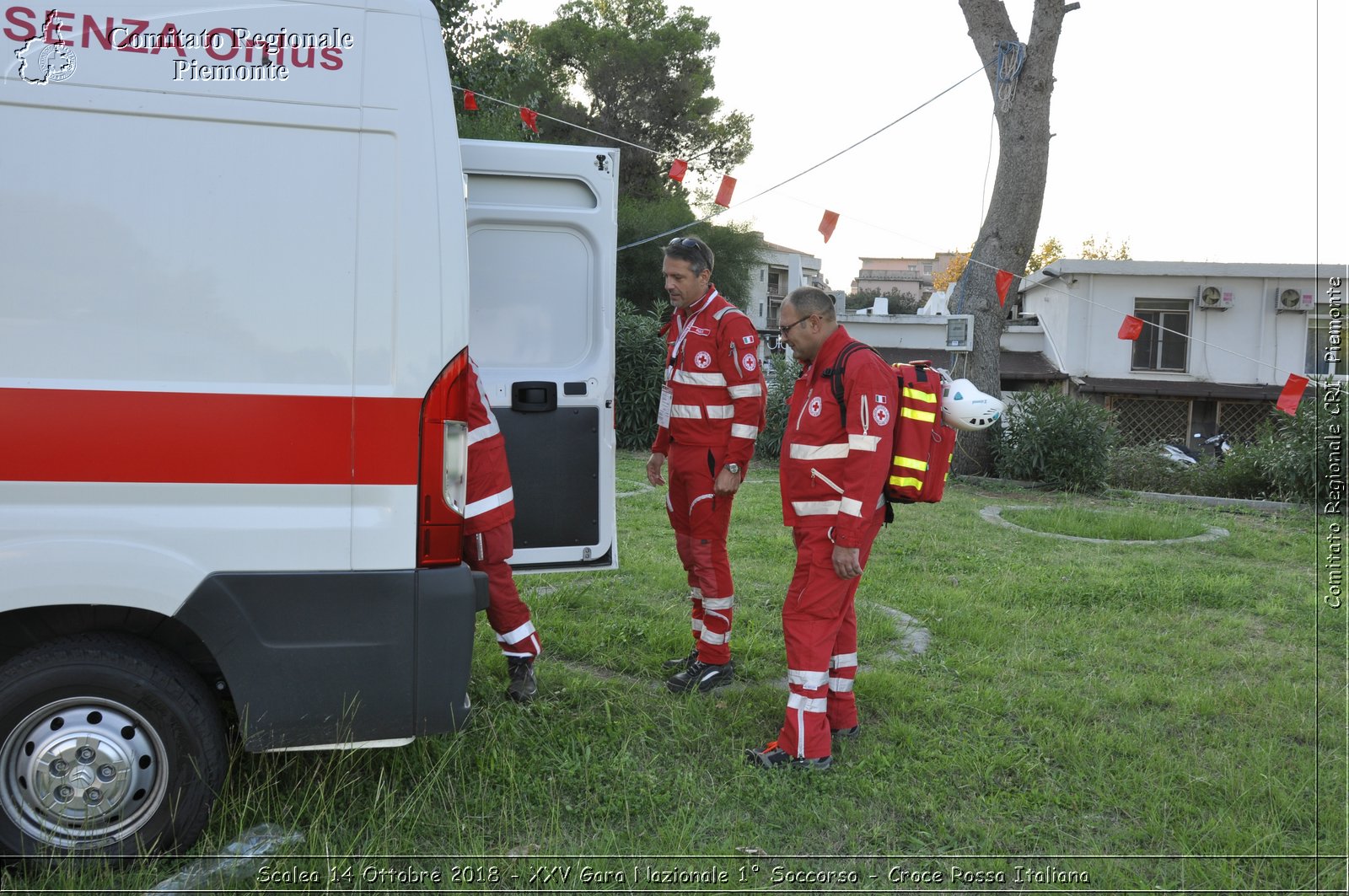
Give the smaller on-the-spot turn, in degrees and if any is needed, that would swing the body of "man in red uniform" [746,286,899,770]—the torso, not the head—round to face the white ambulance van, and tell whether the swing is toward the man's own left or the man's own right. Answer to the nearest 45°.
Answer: approximately 45° to the man's own left

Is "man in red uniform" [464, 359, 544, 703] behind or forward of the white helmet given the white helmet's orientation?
behind

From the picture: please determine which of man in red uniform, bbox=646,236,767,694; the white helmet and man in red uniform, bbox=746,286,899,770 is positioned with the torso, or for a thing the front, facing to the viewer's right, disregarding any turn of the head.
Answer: the white helmet

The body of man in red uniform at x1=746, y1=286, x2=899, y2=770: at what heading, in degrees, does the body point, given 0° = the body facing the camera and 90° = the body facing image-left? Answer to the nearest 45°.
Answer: approximately 90°

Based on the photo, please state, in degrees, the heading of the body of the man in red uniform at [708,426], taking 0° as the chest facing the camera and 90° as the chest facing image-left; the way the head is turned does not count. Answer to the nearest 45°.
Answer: approximately 45°

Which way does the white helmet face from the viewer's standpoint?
to the viewer's right

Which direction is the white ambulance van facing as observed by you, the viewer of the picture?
facing to the left of the viewer
